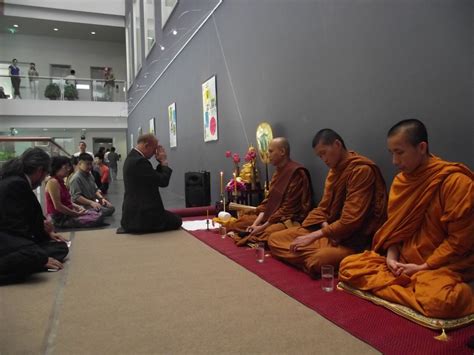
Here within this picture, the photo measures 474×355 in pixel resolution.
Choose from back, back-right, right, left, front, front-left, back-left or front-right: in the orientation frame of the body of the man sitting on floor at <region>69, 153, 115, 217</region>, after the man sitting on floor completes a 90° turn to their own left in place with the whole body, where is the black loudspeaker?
front-right

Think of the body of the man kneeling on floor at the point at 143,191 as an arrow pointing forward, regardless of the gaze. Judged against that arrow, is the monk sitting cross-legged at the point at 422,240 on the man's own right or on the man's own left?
on the man's own right

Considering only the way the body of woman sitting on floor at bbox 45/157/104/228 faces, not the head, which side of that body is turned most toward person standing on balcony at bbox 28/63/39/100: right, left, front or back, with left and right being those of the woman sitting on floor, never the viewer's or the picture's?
left

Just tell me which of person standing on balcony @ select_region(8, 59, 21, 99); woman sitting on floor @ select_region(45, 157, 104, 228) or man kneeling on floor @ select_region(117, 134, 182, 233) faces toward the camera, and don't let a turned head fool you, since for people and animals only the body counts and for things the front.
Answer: the person standing on balcony

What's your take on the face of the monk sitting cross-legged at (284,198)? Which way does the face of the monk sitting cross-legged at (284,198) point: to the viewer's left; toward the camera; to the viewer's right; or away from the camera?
to the viewer's left

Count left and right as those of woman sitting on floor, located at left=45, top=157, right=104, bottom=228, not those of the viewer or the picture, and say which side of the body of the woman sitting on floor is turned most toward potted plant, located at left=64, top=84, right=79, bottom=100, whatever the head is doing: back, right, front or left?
left

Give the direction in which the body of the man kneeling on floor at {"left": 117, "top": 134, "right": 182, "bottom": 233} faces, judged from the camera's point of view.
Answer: to the viewer's right

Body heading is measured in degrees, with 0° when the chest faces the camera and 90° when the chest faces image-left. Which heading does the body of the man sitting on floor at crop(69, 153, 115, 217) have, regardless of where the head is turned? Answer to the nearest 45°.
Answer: approximately 315°

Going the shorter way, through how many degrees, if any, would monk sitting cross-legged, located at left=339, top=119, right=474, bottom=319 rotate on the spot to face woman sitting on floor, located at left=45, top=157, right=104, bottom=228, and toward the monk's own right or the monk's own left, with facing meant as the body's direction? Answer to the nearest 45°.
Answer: approximately 45° to the monk's own right

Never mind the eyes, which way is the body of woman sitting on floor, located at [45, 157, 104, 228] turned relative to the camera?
to the viewer's right

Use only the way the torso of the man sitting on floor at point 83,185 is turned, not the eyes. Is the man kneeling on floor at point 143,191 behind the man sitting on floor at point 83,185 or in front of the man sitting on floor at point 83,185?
in front

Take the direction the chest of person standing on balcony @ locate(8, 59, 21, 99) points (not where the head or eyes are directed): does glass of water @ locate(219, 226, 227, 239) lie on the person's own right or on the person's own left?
on the person's own left

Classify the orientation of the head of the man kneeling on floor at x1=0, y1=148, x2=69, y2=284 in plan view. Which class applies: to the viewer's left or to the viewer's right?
to the viewer's right
